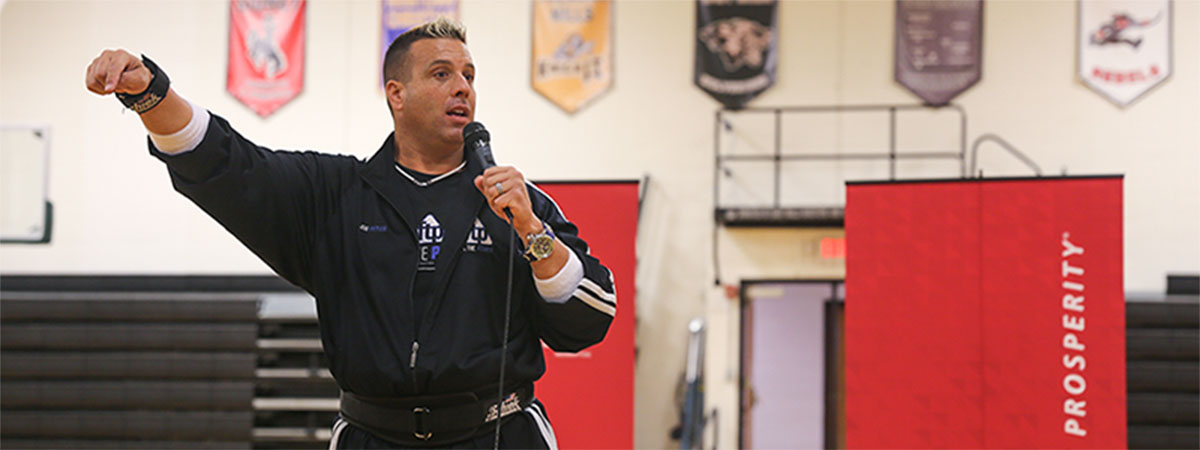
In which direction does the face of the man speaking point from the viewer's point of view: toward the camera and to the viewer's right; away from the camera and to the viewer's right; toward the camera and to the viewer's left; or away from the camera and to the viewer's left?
toward the camera and to the viewer's right

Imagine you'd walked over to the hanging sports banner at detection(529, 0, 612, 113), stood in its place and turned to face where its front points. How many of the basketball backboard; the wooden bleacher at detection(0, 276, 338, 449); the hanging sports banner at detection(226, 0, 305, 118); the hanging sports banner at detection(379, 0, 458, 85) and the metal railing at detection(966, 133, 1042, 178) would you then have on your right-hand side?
4

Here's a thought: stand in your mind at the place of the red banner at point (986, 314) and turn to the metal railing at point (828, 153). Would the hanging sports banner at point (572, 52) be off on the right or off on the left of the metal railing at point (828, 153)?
left

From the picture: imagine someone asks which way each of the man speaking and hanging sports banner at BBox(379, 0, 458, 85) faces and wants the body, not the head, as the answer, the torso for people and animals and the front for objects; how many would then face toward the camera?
2

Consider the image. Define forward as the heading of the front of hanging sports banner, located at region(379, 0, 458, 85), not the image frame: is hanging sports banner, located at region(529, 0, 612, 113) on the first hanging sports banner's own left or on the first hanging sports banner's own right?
on the first hanging sports banner's own left

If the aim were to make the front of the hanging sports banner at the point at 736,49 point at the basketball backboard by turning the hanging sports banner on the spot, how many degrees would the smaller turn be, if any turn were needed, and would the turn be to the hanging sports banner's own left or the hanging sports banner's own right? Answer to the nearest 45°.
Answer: approximately 90° to the hanging sports banner's own right

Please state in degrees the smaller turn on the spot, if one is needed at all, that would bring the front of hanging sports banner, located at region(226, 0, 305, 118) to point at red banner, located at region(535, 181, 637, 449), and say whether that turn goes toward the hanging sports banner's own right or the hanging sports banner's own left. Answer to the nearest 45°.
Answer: approximately 45° to the hanging sports banner's own left
